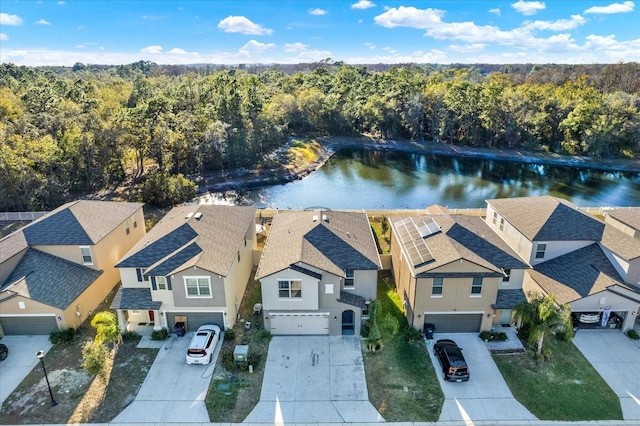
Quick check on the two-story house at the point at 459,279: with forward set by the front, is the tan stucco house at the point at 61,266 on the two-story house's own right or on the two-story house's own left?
on the two-story house's own right

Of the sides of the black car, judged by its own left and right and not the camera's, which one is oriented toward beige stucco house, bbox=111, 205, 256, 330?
left

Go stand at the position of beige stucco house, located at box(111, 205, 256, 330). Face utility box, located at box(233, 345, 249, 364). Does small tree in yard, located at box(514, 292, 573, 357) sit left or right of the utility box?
left

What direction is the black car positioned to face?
away from the camera

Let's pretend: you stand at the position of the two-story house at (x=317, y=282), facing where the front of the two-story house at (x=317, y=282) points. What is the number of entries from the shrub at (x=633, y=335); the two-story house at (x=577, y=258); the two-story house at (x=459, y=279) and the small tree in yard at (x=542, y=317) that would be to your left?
4

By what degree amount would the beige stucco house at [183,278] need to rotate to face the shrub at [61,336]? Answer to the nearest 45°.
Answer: approximately 90° to its right

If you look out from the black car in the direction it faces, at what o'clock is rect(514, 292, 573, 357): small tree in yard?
The small tree in yard is roughly at 2 o'clock from the black car.

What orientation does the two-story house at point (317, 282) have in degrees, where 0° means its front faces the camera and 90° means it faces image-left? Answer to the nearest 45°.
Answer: approximately 0°

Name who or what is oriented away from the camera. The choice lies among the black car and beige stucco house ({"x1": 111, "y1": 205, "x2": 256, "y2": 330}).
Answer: the black car

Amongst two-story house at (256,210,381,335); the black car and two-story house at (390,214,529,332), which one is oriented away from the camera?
the black car

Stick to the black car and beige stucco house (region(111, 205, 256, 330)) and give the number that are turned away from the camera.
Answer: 1

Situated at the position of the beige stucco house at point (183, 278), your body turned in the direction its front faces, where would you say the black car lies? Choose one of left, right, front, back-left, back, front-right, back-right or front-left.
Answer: front-left

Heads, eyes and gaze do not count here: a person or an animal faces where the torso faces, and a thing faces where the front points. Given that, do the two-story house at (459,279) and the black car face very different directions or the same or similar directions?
very different directions

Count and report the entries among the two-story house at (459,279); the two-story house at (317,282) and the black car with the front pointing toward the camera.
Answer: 2

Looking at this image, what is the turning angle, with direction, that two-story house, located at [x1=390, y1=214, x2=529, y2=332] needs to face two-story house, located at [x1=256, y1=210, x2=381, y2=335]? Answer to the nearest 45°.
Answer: approximately 90° to its right

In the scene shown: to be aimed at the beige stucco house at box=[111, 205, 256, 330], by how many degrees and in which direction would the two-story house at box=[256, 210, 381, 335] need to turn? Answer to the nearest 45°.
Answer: approximately 90° to its right

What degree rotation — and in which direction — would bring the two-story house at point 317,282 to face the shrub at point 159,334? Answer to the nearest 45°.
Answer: approximately 90° to its right

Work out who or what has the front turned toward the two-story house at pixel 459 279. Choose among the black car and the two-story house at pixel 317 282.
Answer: the black car
